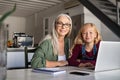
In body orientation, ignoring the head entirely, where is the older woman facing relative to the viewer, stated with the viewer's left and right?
facing the viewer and to the right of the viewer

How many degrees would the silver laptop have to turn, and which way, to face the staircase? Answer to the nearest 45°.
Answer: approximately 45° to its right

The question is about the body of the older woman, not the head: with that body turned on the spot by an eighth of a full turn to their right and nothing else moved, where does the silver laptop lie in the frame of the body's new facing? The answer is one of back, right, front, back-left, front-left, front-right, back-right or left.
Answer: front-left

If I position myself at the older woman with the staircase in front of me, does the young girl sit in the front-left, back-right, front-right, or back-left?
front-right

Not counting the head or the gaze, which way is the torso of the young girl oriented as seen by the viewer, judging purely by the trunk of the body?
toward the camera

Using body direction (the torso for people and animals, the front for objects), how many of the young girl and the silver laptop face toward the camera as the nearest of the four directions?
1

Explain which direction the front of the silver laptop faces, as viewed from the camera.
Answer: facing away from the viewer and to the left of the viewer
